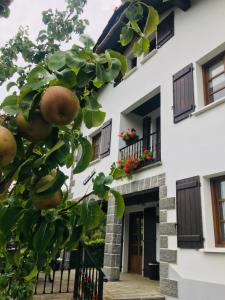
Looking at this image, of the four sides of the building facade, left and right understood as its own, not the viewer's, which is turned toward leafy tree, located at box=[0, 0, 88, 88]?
front

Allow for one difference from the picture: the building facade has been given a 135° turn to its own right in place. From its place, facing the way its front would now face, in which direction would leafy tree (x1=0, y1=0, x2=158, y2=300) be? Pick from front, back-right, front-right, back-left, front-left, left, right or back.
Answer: back

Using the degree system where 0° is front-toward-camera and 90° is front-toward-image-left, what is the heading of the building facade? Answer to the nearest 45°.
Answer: approximately 45°
